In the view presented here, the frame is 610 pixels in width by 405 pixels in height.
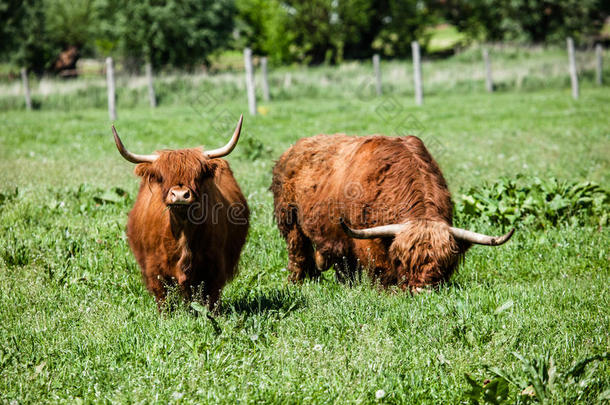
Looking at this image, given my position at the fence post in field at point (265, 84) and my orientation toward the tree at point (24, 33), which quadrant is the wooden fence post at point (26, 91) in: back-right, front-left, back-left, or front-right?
front-left

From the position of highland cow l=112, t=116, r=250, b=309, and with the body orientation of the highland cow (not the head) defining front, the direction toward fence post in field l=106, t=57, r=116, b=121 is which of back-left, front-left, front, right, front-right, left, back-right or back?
back

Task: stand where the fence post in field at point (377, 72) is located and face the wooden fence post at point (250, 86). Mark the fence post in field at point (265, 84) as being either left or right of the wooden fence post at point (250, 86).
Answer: right

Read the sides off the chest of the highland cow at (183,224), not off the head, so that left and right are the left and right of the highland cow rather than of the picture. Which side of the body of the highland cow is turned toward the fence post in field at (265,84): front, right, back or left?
back

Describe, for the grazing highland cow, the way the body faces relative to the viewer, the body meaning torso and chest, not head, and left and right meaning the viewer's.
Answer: facing the viewer and to the right of the viewer

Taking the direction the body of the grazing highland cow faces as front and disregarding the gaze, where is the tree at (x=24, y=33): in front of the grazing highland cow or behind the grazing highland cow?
behind

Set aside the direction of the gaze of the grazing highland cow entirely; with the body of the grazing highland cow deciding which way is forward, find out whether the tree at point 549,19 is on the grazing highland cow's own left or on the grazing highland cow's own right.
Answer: on the grazing highland cow's own left

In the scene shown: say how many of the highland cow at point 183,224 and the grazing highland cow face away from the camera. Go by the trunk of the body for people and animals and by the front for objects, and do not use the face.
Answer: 0

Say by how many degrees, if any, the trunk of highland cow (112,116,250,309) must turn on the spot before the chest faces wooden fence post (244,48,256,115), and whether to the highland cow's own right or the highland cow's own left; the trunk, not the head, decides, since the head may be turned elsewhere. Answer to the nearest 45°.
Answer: approximately 180°

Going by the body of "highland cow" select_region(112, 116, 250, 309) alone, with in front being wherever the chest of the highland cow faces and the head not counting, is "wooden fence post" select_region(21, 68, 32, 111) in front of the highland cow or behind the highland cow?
behind

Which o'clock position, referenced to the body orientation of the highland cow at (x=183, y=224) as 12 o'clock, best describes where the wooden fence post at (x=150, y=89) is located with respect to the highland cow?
The wooden fence post is roughly at 6 o'clock from the highland cow.

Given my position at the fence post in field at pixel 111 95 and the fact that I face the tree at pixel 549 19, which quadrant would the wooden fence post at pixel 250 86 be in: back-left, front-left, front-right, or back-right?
front-right
